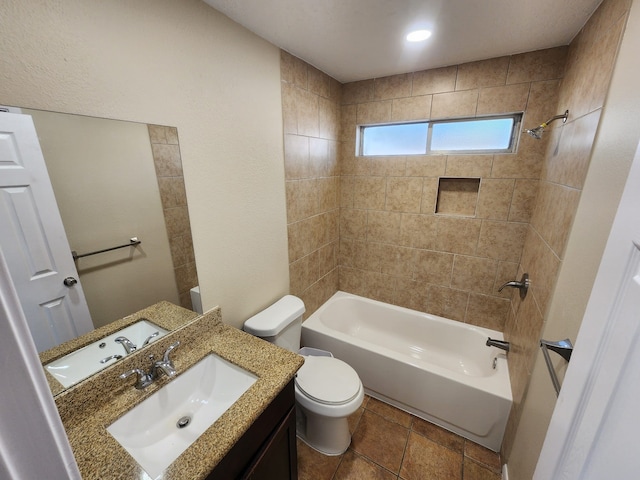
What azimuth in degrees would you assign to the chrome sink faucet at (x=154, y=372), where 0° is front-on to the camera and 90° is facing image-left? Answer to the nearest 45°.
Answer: approximately 315°

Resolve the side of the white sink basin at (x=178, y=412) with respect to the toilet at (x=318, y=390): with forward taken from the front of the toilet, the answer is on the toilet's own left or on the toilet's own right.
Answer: on the toilet's own right

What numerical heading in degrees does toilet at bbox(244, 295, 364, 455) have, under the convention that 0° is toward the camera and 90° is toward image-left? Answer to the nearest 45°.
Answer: approximately 315°

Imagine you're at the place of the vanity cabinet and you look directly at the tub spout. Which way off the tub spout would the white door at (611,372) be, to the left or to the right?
right

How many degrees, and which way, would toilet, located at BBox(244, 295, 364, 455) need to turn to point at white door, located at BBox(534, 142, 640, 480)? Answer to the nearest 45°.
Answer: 0° — it already faces it
